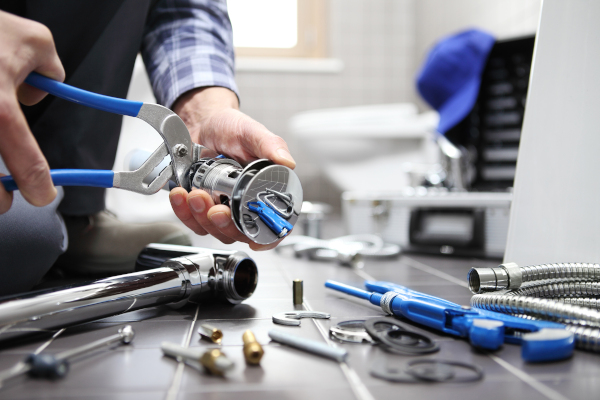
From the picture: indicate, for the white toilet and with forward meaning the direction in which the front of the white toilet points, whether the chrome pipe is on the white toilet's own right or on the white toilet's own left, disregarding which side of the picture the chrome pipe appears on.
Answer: on the white toilet's own left

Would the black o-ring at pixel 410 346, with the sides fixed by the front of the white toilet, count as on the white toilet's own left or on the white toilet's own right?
on the white toilet's own left

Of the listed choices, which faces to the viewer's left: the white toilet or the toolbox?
the white toilet

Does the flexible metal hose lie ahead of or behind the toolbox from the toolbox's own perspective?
ahead

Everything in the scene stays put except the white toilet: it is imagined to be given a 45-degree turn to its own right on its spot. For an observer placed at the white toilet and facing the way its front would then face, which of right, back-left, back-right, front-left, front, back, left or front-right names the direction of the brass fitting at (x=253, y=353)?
back-left

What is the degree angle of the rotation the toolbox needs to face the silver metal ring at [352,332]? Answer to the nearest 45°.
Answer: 0° — it already faces it

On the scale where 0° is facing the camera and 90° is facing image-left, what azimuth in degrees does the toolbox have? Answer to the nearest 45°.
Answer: approximately 0°

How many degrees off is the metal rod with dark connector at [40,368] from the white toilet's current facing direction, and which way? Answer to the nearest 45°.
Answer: approximately 90° to its left

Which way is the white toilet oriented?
to the viewer's left

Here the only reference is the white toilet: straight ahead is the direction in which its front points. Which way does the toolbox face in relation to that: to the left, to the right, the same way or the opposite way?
to the left

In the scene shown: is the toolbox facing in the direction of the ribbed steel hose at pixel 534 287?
yes

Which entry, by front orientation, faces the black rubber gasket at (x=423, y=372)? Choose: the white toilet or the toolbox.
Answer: the toolbox

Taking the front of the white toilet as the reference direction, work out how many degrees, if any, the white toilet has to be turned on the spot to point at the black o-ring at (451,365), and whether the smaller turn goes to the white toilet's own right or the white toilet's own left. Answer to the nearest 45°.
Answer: approximately 90° to the white toilet's own left

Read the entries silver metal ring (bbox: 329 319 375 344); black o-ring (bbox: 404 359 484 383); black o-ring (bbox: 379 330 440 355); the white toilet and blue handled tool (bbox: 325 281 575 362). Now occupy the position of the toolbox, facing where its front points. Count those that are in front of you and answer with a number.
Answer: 4

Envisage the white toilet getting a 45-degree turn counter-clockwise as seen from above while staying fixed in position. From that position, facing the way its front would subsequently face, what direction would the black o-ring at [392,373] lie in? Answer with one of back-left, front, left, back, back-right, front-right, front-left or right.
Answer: front-left

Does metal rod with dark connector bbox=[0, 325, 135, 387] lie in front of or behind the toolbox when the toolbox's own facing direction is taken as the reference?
in front

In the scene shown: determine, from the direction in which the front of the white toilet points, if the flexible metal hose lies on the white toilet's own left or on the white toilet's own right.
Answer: on the white toilet's own left
